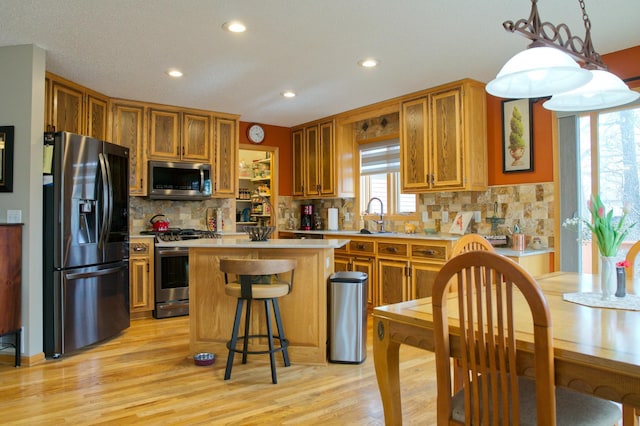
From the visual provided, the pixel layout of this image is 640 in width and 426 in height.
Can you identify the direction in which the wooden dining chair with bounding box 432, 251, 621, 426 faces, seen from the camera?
facing away from the viewer and to the right of the viewer

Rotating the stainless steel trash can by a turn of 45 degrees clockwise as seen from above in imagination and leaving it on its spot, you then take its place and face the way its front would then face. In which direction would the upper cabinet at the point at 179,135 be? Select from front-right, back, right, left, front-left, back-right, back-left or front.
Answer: right

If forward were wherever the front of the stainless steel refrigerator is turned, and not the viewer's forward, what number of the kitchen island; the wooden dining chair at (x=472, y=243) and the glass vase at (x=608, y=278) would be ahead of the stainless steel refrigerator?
3

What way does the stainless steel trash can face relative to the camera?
toward the camera

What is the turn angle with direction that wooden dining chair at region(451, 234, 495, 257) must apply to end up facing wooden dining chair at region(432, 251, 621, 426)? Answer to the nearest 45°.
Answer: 0° — it already faces it

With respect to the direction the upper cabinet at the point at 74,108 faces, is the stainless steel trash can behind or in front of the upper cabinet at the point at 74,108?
in front

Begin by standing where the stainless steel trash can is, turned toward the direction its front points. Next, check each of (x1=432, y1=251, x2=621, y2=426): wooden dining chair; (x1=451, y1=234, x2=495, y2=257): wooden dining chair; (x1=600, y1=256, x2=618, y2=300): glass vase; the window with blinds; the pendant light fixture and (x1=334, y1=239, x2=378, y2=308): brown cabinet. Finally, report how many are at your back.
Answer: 2

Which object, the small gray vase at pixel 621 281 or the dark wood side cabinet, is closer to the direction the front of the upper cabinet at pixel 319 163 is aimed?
the dark wood side cabinet

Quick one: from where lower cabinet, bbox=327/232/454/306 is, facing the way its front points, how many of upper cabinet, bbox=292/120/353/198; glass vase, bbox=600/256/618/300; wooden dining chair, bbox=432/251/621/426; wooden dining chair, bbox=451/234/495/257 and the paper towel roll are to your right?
2

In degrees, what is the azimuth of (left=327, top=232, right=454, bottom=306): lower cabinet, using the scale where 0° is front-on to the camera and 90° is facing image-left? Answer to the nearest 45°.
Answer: approximately 45°
